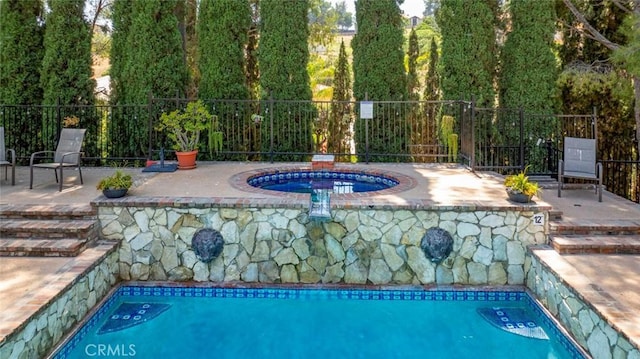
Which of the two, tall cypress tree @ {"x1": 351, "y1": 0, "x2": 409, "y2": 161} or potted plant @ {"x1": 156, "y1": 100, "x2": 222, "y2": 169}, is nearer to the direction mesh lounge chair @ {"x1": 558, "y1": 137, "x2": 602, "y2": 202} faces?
the potted plant

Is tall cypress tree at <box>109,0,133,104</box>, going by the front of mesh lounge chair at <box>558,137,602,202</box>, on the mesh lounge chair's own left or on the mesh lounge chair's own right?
on the mesh lounge chair's own right

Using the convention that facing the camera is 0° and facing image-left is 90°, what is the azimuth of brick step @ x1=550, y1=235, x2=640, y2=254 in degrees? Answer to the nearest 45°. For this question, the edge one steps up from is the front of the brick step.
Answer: approximately 0°

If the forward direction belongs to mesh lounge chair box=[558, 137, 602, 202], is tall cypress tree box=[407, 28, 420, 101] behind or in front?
behind

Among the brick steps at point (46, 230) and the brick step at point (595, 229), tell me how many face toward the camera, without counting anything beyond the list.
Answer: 2

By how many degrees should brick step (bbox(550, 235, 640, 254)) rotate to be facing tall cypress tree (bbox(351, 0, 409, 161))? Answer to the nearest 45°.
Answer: approximately 135° to its right

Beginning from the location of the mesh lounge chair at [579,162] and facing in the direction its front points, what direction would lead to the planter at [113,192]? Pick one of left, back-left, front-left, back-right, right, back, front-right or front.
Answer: front-right

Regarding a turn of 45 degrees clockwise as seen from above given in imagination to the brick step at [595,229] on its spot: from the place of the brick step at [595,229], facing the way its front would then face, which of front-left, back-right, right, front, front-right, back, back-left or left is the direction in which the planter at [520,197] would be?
front-right

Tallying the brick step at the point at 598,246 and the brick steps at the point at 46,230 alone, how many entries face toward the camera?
2

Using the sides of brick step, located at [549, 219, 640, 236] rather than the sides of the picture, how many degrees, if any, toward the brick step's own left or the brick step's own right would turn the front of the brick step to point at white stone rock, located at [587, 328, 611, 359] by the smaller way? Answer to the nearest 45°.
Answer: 0° — it already faces it
